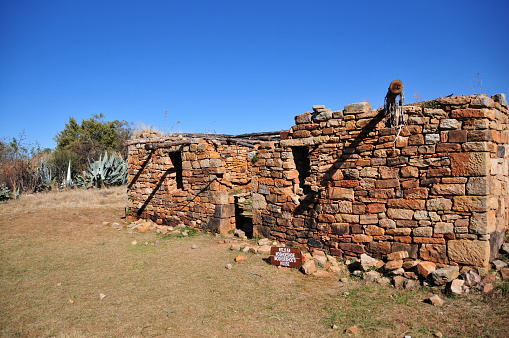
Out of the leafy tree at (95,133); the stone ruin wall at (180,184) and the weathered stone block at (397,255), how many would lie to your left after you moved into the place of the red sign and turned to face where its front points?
1

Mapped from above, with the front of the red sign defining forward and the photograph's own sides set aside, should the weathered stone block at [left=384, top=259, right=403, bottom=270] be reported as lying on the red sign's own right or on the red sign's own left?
on the red sign's own left

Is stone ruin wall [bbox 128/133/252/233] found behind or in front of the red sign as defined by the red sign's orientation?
behind

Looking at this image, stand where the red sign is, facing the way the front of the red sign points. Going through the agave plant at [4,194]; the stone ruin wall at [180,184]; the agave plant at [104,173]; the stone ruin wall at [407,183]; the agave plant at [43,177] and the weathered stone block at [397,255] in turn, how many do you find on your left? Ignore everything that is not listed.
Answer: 2

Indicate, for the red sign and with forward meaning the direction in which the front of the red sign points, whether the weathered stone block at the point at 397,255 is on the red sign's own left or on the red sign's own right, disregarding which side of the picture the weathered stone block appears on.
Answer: on the red sign's own left

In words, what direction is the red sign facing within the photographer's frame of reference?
facing the viewer

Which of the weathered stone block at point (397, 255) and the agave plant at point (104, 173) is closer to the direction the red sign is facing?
the weathered stone block

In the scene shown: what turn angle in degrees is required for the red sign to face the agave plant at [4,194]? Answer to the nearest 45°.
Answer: approximately 135° to its right

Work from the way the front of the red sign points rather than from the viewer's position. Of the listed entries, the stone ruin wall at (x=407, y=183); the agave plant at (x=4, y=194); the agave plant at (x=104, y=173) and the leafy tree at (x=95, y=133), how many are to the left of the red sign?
1

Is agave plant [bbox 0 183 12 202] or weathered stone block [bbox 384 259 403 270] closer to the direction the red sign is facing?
the weathered stone block
